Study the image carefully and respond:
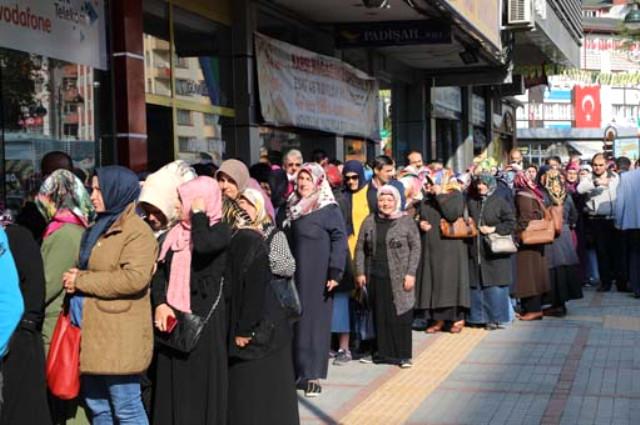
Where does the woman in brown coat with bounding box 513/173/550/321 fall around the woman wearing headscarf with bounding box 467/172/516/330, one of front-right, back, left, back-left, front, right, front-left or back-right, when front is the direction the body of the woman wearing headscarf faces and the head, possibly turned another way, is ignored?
back

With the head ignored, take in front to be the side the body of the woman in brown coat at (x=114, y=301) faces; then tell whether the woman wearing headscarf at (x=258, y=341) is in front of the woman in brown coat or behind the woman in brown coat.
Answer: behind

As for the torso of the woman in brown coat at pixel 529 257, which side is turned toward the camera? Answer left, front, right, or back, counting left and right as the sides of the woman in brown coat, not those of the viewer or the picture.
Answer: left

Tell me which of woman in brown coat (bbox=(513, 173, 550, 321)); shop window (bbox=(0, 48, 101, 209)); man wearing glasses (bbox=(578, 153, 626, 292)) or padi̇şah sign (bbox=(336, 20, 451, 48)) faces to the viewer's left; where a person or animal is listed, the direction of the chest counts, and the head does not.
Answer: the woman in brown coat

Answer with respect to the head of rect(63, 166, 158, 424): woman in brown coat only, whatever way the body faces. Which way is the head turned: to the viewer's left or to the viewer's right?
to the viewer's left

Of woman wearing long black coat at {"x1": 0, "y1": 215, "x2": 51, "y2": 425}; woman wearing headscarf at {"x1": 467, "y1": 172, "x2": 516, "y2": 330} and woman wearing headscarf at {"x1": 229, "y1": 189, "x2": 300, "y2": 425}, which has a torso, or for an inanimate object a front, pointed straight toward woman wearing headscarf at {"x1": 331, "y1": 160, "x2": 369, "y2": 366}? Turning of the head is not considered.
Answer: woman wearing headscarf at {"x1": 467, "y1": 172, "x2": 516, "y2": 330}

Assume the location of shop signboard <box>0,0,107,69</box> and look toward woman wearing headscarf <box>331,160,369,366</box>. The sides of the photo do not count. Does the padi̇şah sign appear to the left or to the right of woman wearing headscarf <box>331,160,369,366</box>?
left
